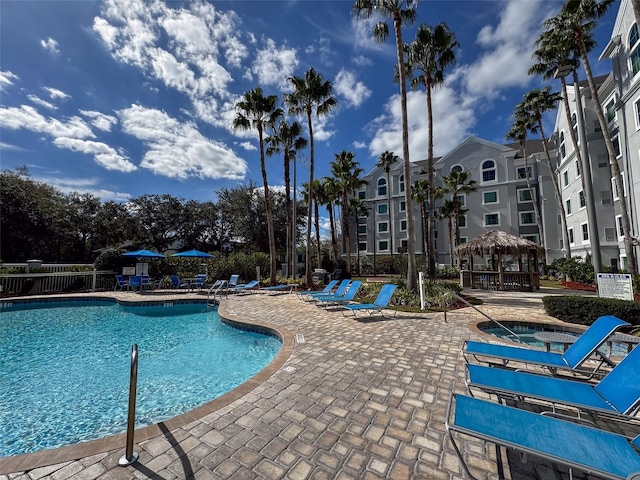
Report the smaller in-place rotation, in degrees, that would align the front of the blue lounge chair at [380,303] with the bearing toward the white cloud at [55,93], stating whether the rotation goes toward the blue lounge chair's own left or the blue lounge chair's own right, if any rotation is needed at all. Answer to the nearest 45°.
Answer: approximately 45° to the blue lounge chair's own right

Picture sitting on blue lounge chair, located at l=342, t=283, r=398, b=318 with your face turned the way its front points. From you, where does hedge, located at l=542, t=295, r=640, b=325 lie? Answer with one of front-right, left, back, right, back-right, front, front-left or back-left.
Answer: back-left

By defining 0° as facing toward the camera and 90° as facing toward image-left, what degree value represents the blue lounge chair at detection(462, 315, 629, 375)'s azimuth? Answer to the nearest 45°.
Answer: approximately 90°

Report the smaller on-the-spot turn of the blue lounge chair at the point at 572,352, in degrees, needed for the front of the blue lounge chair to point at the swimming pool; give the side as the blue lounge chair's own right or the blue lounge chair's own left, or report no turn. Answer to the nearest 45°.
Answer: approximately 45° to the blue lounge chair's own left

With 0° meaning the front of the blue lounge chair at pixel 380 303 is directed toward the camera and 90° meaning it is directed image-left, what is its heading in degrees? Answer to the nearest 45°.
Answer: approximately 45°

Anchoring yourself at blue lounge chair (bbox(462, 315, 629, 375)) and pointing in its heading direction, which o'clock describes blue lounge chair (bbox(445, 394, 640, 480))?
blue lounge chair (bbox(445, 394, 640, 480)) is roughly at 9 o'clock from blue lounge chair (bbox(462, 315, 629, 375)).

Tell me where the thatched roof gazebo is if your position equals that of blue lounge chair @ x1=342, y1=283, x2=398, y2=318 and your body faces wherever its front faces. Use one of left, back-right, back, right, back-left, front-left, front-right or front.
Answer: back

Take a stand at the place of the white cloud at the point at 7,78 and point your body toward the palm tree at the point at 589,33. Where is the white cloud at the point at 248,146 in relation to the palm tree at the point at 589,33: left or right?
left

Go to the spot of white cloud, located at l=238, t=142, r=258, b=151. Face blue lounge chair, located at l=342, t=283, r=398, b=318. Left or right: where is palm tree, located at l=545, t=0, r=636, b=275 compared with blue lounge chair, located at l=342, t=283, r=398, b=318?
left

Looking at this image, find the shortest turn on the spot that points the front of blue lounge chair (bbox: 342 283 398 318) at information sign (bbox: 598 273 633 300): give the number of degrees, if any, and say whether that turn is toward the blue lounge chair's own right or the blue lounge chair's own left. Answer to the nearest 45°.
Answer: approximately 135° to the blue lounge chair's own left
